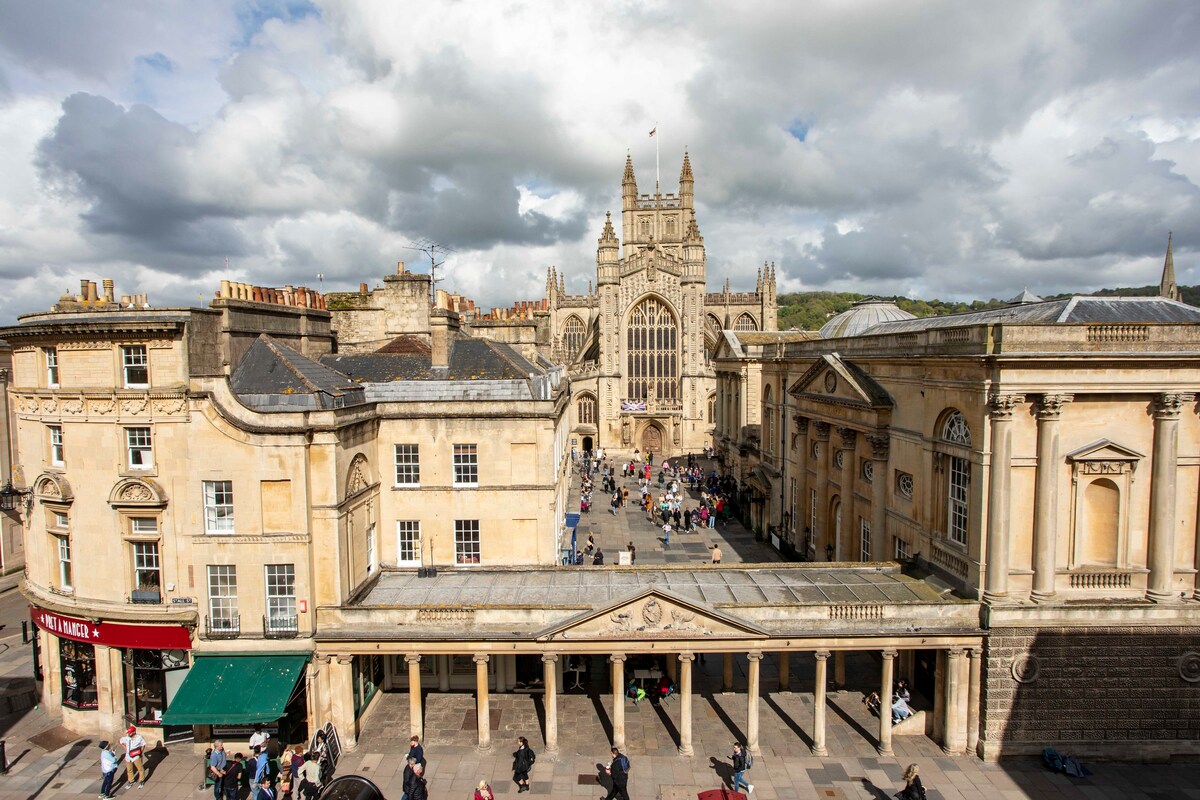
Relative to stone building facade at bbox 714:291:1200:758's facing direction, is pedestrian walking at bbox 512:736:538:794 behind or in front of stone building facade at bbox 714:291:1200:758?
in front

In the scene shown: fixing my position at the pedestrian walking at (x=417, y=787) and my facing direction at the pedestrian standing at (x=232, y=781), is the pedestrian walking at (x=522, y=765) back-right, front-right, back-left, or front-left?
back-right

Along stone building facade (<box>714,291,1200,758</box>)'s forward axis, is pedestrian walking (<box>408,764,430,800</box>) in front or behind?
in front

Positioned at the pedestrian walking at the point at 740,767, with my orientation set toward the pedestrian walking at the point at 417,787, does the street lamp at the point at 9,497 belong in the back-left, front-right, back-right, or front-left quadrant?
front-right
